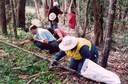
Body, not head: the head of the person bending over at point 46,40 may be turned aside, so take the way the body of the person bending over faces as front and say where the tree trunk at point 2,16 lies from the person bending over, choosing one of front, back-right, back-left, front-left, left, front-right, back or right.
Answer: front-right

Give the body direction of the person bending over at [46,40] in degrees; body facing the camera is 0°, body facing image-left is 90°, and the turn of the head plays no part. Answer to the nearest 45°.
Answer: approximately 90°

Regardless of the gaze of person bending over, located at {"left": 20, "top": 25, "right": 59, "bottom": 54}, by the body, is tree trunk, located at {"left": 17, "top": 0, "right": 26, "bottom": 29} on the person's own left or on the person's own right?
on the person's own right
